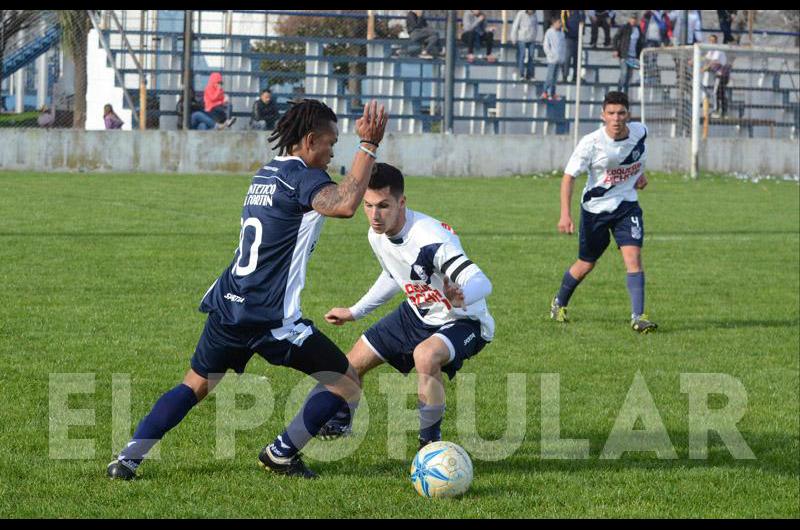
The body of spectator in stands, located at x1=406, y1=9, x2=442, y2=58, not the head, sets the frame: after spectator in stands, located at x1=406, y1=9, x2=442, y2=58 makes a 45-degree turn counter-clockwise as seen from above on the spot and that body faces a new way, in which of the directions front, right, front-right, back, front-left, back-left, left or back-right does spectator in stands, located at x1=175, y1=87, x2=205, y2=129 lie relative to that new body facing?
back-right

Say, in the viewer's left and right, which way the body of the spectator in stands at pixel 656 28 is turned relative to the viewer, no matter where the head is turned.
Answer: facing the viewer

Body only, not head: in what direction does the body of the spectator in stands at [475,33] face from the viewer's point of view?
toward the camera

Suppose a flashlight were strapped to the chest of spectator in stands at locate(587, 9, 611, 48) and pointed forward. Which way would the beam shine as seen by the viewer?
toward the camera

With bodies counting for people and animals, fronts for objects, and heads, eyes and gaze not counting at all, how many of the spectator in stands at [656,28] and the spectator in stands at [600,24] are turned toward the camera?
2

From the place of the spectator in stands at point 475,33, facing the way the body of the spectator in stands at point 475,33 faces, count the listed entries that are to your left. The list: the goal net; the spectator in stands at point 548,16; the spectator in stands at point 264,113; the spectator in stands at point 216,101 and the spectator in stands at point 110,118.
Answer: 2

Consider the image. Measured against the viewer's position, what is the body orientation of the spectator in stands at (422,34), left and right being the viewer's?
facing the viewer and to the right of the viewer

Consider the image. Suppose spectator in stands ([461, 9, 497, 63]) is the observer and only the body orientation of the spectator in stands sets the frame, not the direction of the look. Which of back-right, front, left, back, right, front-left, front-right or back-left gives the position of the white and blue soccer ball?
front

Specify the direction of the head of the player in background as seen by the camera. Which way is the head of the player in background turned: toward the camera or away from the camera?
toward the camera

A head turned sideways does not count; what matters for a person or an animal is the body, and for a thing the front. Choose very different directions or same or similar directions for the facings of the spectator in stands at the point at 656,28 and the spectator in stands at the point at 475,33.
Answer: same or similar directions

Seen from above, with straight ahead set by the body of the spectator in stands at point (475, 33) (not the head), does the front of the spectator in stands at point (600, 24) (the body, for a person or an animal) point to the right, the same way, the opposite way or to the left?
the same way

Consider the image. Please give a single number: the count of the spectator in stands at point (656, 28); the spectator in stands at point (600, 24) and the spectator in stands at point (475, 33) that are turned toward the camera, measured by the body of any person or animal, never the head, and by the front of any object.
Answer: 3

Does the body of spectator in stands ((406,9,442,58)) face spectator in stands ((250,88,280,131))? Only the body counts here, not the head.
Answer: no

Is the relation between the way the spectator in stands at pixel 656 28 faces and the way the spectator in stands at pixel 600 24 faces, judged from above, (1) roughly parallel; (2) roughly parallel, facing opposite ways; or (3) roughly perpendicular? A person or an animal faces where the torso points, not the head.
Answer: roughly parallel

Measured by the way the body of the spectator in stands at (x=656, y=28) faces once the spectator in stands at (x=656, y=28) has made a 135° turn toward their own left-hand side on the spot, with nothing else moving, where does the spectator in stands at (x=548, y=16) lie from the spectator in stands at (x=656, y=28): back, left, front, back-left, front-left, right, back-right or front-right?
back

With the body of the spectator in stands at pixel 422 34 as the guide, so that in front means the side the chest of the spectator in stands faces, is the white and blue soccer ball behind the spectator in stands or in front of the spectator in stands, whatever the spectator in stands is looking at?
in front

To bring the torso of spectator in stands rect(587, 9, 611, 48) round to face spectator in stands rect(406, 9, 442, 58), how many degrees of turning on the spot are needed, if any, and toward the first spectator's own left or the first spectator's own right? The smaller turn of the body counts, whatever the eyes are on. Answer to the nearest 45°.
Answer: approximately 45° to the first spectator's own right

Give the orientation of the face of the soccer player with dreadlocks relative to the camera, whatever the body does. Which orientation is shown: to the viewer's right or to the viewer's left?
to the viewer's right
